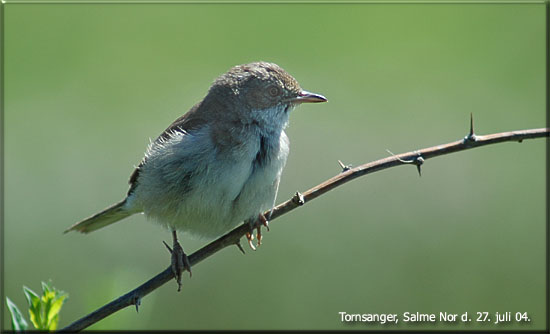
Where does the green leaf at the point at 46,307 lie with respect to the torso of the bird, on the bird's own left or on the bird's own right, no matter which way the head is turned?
on the bird's own right

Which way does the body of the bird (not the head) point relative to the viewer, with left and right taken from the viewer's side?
facing the viewer and to the right of the viewer

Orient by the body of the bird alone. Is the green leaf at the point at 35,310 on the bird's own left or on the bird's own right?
on the bird's own right
